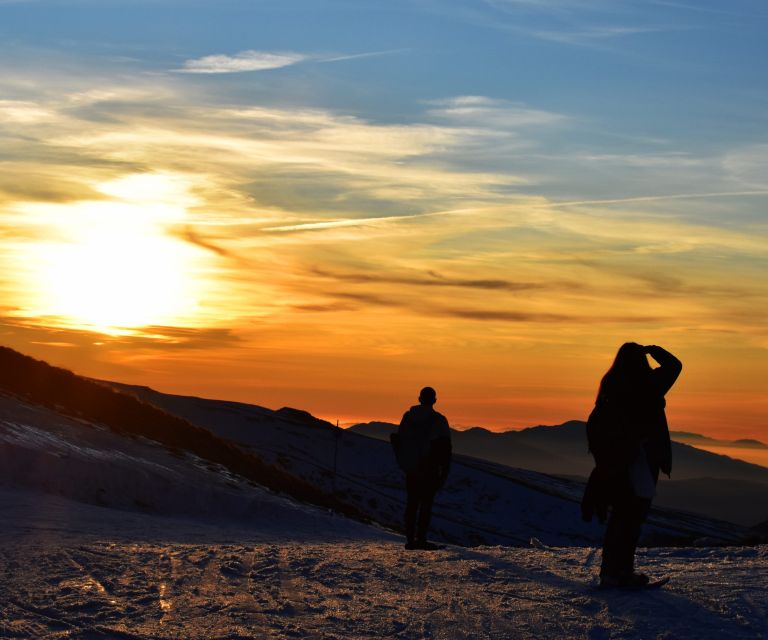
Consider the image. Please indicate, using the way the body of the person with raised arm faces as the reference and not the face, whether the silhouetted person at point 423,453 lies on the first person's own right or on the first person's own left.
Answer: on the first person's own left
